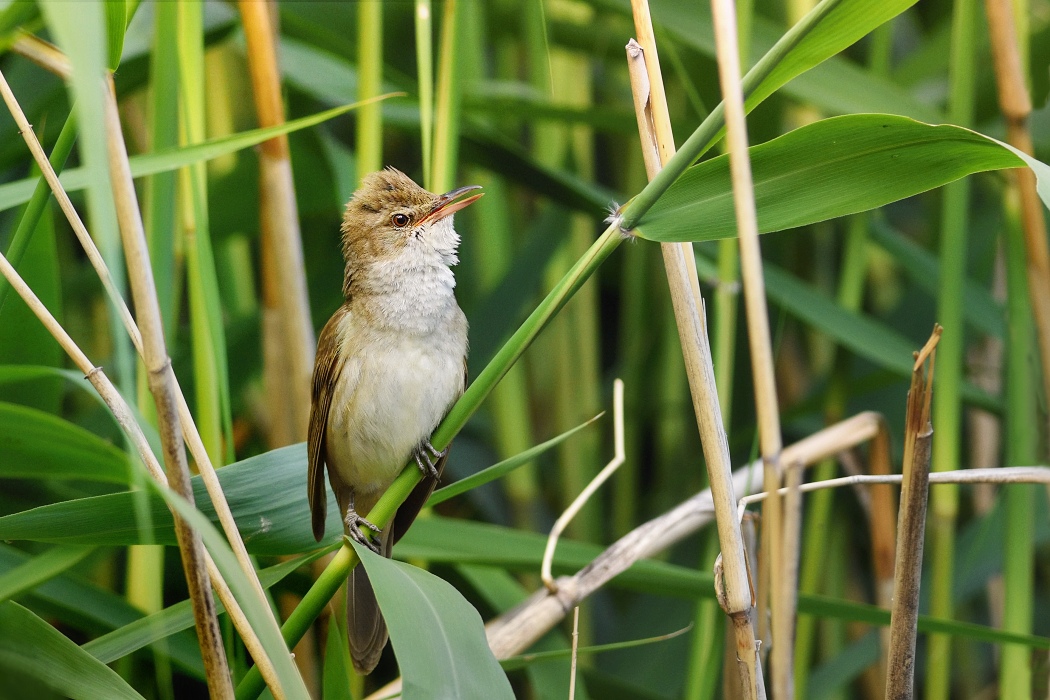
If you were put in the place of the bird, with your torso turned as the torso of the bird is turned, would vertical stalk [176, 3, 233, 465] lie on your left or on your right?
on your right

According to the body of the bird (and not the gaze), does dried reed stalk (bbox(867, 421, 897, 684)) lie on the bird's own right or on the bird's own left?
on the bird's own left

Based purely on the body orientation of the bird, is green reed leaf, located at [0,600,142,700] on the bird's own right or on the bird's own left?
on the bird's own right

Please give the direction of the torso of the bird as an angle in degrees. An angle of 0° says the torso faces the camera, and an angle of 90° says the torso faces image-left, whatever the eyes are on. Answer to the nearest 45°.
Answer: approximately 315°
